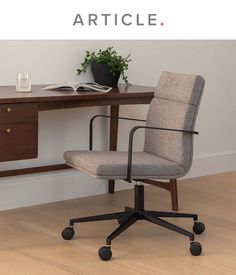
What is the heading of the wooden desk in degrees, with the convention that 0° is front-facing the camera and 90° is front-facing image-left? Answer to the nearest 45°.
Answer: approximately 315°

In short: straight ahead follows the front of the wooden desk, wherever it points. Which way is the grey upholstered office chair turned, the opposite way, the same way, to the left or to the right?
to the right

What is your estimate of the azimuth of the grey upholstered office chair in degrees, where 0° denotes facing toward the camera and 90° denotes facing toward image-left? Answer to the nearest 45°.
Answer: approximately 45°
